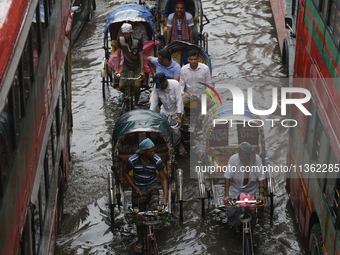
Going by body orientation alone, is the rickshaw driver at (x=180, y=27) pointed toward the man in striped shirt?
yes

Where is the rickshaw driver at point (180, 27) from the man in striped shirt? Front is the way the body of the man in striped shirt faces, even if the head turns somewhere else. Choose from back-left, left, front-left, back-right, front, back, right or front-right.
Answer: back

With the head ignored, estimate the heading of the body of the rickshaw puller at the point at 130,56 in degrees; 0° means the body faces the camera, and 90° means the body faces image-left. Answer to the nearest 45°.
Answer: approximately 0°

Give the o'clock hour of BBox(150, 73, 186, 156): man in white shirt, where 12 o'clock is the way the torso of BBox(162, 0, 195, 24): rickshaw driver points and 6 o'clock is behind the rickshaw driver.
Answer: The man in white shirt is roughly at 12 o'clock from the rickshaw driver.

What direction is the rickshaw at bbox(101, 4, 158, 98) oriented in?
toward the camera

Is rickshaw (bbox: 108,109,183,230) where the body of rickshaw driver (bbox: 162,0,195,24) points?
yes

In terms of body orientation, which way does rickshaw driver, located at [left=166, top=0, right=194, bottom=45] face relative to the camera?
toward the camera

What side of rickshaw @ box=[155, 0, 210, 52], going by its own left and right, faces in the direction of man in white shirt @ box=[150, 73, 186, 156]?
front

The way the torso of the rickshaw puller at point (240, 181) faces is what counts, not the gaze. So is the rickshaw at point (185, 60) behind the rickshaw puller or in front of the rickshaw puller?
behind

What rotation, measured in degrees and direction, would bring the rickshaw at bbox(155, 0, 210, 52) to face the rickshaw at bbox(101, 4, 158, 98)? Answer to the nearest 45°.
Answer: approximately 45° to its right

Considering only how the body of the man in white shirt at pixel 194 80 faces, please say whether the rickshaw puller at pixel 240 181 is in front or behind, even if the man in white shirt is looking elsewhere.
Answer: in front

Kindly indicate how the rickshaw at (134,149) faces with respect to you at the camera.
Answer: facing the viewer

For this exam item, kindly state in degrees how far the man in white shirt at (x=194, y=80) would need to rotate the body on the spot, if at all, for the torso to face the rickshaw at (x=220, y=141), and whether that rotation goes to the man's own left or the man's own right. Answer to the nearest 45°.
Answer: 0° — they already face it
